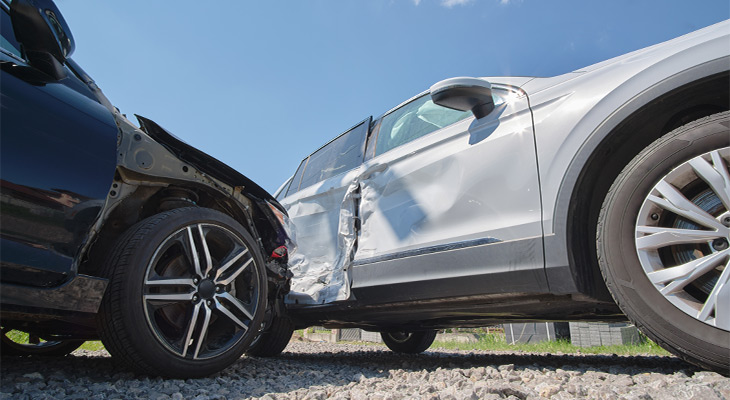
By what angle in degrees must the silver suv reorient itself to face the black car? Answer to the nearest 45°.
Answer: approximately 135° to its right

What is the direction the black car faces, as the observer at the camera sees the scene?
facing away from the viewer and to the right of the viewer

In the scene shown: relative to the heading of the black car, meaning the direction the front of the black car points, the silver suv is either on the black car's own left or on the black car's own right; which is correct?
on the black car's own right

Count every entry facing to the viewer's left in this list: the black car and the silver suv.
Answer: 0

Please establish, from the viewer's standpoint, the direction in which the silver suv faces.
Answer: facing the viewer and to the right of the viewer
